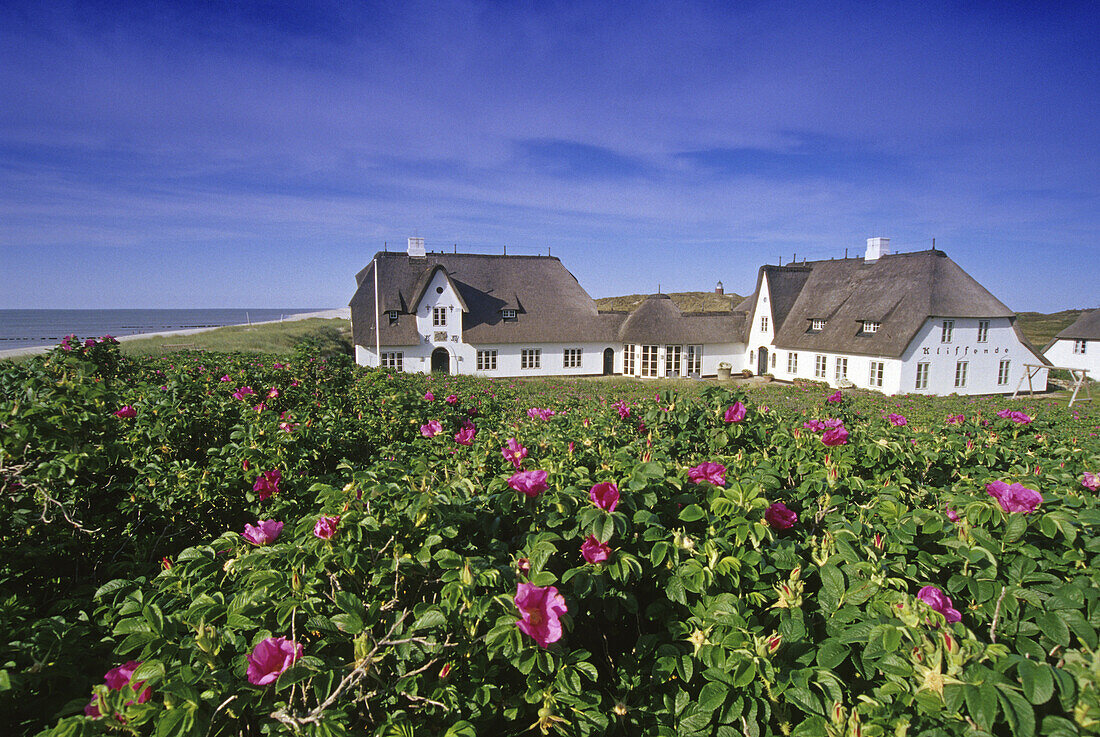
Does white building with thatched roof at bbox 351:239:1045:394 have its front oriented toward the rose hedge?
yes

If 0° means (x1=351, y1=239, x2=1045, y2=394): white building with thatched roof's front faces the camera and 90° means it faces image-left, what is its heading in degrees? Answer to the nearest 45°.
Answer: approximately 0°

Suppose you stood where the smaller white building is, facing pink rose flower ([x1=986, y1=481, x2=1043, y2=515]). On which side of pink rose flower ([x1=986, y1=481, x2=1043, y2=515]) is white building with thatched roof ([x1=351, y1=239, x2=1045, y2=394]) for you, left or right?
right

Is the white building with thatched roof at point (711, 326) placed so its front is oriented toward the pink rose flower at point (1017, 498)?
yes

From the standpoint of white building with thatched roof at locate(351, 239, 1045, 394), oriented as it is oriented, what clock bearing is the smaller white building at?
The smaller white building is roughly at 8 o'clock from the white building with thatched roof.
